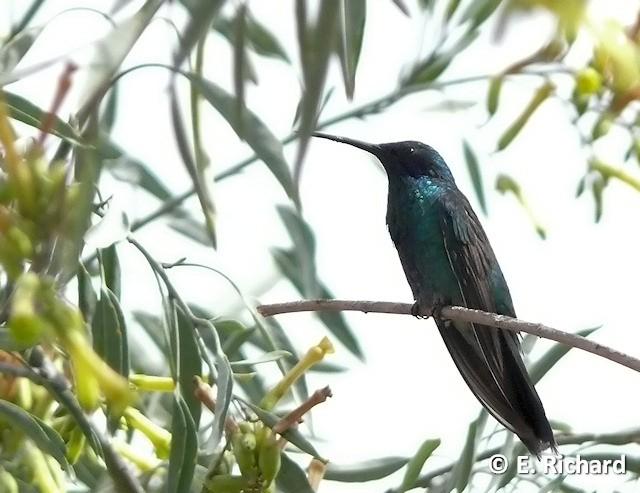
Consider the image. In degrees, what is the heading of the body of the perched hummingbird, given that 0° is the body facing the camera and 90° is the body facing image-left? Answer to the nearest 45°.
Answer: approximately 90°
